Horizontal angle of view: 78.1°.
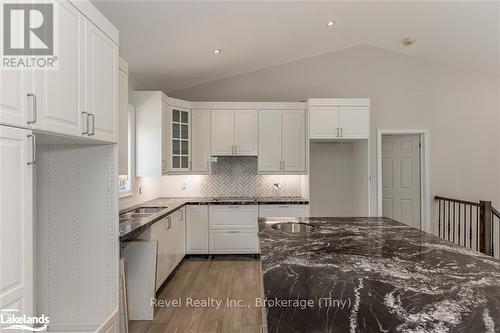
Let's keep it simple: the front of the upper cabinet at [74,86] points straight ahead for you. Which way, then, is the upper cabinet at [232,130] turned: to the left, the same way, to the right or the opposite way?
to the right

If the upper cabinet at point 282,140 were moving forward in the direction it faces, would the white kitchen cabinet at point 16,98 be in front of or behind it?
in front

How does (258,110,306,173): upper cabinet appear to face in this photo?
toward the camera

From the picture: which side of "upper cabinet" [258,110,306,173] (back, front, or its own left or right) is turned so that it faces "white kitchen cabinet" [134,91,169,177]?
right

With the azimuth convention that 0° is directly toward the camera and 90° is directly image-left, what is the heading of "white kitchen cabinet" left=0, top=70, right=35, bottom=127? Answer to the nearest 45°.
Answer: approximately 315°

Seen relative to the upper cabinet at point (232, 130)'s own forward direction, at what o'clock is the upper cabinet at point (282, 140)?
the upper cabinet at point (282, 140) is roughly at 9 o'clock from the upper cabinet at point (232, 130).

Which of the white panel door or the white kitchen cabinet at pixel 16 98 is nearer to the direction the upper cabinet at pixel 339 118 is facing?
the white kitchen cabinet

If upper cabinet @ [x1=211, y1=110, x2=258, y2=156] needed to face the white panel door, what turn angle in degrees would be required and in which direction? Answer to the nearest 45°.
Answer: approximately 90° to its left

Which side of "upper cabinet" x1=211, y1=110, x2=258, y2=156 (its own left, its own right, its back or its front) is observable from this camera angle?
front

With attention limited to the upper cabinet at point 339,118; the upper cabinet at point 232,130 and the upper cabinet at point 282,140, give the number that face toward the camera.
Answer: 3
